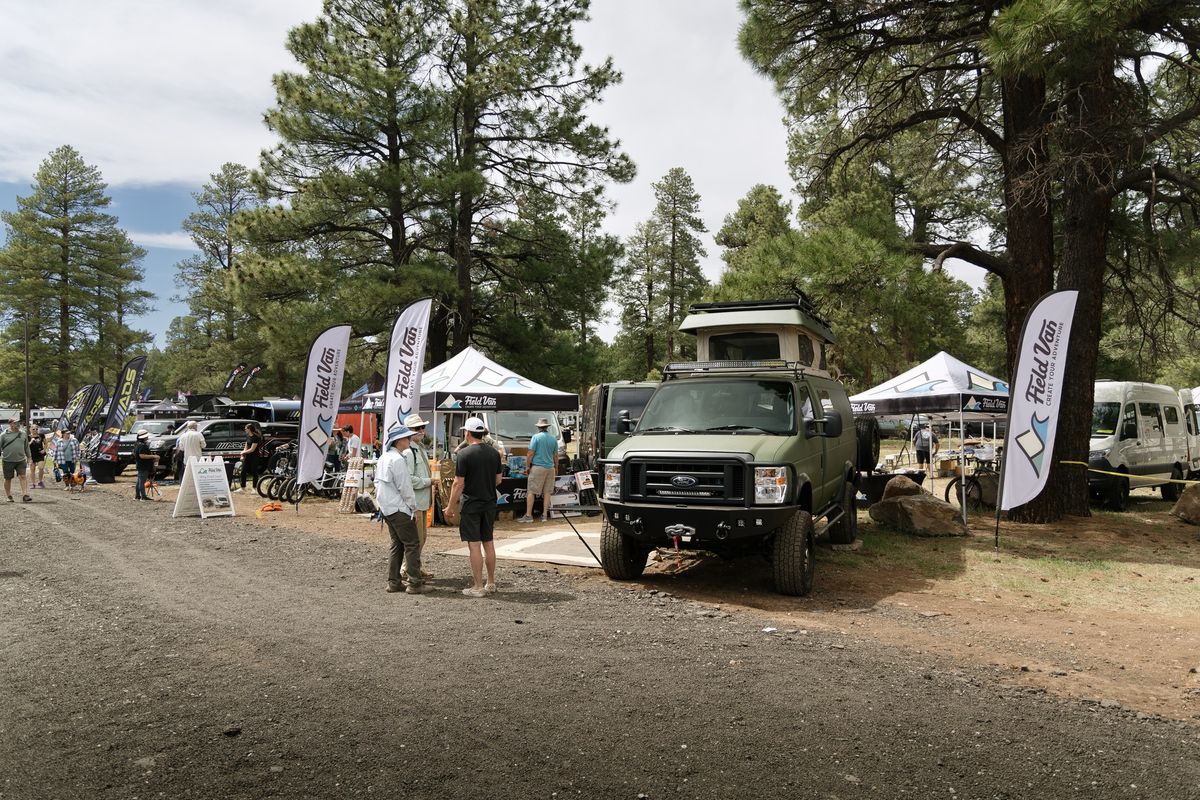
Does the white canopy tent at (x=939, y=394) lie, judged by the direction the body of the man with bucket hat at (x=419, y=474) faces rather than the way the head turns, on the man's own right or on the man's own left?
on the man's own left

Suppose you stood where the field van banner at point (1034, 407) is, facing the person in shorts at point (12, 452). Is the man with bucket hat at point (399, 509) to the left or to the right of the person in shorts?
left

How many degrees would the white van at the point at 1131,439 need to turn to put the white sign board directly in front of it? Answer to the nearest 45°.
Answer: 0° — it already faces it

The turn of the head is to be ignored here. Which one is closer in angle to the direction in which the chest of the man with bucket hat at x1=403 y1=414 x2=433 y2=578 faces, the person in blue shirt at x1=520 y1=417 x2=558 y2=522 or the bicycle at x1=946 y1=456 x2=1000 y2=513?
the bicycle

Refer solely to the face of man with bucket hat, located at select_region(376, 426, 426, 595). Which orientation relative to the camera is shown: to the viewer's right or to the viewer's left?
to the viewer's right

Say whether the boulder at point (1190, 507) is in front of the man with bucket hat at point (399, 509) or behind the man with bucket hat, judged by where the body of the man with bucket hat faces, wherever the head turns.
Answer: in front

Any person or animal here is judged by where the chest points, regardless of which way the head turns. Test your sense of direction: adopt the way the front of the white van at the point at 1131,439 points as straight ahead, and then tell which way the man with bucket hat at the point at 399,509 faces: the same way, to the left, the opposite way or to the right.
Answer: the opposite way

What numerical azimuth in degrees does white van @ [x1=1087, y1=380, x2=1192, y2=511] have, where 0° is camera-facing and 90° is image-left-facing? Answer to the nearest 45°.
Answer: approximately 45°

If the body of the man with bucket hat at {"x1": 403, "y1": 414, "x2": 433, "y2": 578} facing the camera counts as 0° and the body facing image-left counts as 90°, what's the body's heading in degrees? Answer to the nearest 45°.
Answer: approximately 315°

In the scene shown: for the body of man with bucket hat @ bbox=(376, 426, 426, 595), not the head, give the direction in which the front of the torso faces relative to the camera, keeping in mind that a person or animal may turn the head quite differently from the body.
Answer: to the viewer's right

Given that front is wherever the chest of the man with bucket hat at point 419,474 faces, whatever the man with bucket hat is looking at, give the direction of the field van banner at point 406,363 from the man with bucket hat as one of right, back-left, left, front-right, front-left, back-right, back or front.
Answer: back-left

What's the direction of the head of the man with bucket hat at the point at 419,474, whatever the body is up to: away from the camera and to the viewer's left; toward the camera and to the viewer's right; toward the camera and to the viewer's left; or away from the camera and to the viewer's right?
toward the camera and to the viewer's right
